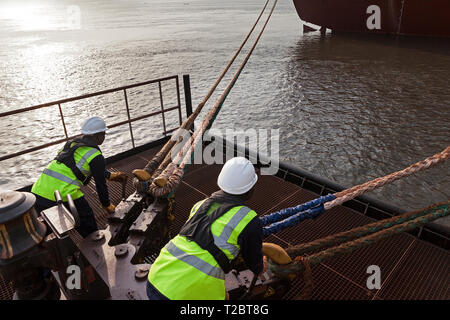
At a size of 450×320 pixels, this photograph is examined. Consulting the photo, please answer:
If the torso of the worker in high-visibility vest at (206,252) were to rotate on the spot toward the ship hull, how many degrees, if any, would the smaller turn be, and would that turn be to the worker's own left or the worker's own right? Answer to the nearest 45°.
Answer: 0° — they already face it

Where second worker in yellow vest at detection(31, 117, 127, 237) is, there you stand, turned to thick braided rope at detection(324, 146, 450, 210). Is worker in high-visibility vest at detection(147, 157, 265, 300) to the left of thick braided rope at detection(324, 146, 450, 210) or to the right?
right

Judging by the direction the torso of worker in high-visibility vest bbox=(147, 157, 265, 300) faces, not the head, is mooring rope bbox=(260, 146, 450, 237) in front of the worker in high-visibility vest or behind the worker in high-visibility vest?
in front

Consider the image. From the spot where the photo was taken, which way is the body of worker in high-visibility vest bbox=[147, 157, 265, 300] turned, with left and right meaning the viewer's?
facing away from the viewer and to the right of the viewer

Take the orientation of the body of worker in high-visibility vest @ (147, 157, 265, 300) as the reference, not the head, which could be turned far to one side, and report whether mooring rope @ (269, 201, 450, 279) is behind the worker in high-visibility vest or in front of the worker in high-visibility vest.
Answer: in front

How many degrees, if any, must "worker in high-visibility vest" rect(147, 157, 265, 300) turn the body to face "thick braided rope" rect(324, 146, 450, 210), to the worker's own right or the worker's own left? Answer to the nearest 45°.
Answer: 0° — they already face it

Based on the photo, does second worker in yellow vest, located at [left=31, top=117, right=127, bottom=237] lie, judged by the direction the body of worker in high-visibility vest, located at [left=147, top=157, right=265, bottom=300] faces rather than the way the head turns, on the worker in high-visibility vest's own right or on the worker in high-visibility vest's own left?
on the worker in high-visibility vest's own left

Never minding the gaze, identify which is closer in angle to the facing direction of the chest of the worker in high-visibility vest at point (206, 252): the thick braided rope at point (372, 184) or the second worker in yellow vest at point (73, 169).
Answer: the thick braided rope

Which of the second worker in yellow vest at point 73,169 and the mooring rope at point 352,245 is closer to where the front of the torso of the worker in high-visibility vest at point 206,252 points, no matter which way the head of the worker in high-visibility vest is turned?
the mooring rope
